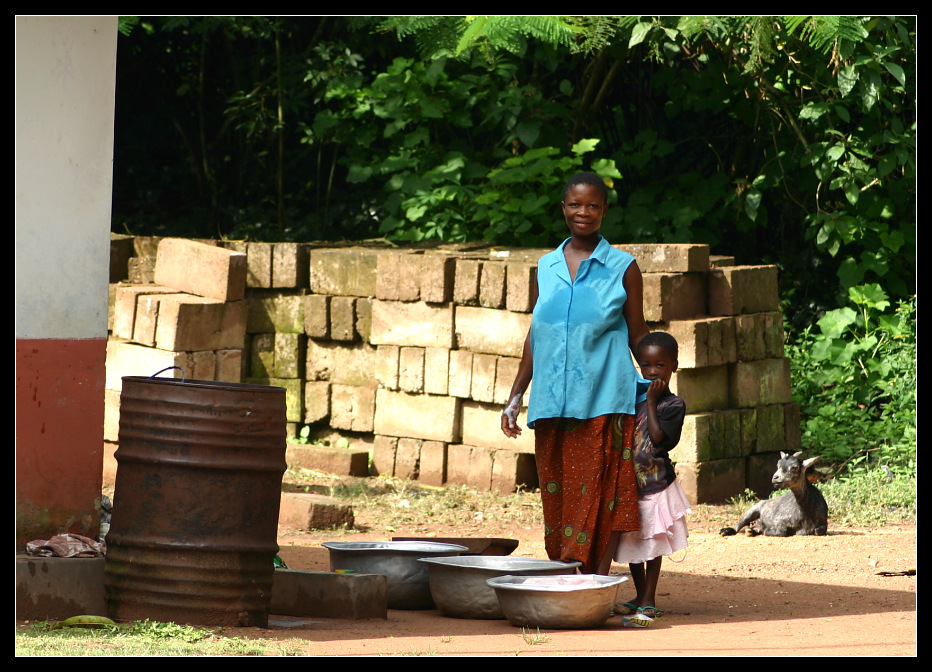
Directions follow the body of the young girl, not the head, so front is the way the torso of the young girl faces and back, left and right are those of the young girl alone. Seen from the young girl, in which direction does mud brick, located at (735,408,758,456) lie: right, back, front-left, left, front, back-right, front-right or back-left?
back-right

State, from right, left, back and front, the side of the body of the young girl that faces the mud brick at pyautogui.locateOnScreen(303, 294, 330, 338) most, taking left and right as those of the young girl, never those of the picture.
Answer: right

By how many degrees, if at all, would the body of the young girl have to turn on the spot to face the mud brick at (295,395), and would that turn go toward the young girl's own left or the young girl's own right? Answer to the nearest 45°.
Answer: approximately 90° to the young girl's own right

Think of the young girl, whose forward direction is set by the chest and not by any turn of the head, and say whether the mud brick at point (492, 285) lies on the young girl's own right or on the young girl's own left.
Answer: on the young girl's own right

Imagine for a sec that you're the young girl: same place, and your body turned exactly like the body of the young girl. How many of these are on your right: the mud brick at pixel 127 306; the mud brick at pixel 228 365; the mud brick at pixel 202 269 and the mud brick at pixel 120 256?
4

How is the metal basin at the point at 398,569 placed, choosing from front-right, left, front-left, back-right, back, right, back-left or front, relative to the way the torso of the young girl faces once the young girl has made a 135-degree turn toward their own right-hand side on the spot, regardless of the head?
left

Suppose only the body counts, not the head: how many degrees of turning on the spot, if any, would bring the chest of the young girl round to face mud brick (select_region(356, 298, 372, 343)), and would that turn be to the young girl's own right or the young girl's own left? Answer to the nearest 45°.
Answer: approximately 90° to the young girl's own right

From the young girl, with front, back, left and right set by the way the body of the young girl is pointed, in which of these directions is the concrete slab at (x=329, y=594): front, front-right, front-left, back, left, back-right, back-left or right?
front-right

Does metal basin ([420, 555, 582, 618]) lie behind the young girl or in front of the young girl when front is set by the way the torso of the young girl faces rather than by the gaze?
in front

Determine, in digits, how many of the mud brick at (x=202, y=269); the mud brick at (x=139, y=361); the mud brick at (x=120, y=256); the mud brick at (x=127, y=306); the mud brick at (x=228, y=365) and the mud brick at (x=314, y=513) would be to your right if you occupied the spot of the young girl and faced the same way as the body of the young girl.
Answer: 6

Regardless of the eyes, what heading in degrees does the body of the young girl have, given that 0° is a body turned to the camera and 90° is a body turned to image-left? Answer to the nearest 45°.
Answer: approximately 45°

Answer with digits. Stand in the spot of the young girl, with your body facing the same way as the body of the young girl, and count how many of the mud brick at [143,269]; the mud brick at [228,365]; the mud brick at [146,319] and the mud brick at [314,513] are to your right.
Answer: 4

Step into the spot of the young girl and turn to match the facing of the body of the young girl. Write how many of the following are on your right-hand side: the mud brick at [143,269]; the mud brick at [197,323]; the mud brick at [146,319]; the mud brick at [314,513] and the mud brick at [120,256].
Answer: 5

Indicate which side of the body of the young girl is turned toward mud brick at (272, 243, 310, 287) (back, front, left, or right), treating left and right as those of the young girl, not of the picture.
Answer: right
